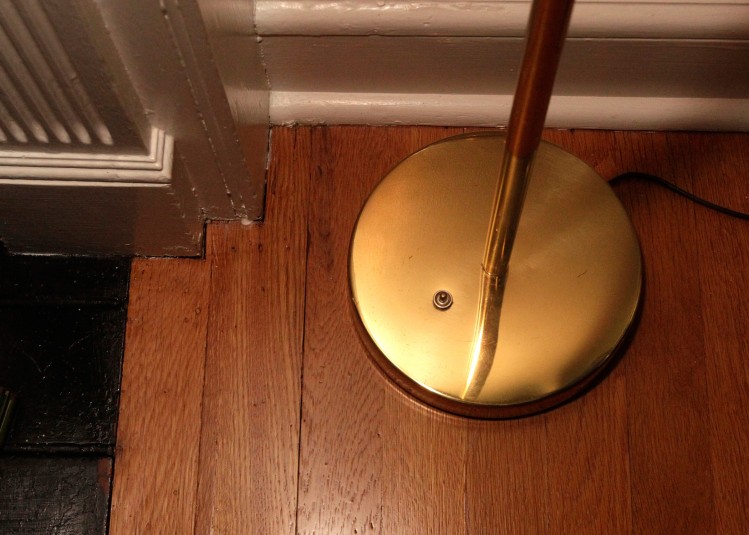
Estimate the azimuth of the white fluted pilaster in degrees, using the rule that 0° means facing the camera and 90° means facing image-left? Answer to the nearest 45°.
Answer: approximately 0°

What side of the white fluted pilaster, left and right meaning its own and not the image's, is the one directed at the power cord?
left

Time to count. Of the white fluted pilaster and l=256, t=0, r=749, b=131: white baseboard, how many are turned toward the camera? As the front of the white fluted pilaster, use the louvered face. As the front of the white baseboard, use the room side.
2
